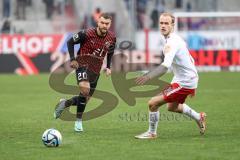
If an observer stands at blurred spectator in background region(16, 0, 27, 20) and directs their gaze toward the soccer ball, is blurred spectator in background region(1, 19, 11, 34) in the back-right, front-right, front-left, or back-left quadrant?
front-right

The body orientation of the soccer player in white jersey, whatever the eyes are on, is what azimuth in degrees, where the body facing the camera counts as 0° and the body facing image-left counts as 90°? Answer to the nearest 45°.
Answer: approximately 90°

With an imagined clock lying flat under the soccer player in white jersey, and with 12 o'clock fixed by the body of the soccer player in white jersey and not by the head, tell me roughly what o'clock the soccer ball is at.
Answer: The soccer ball is roughly at 11 o'clock from the soccer player in white jersey.

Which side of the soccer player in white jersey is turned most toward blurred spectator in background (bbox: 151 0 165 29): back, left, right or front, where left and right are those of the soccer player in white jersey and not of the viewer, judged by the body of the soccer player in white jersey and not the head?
right

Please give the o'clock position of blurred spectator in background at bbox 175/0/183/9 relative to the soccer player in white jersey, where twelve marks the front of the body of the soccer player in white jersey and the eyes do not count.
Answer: The blurred spectator in background is roughly at 3 o'clock from the soccer player in white jersey.

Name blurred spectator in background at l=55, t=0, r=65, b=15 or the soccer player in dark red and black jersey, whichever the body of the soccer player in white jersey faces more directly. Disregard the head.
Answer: the soccer player in dark red and black jersey

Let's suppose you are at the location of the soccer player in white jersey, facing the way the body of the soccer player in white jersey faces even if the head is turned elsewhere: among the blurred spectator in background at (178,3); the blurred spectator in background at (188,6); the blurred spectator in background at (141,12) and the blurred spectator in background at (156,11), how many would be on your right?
4

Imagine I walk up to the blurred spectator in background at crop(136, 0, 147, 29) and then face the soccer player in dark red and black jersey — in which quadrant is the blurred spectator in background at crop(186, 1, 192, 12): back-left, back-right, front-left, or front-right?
back-left

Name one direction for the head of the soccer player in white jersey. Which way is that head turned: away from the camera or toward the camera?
toward the camera
